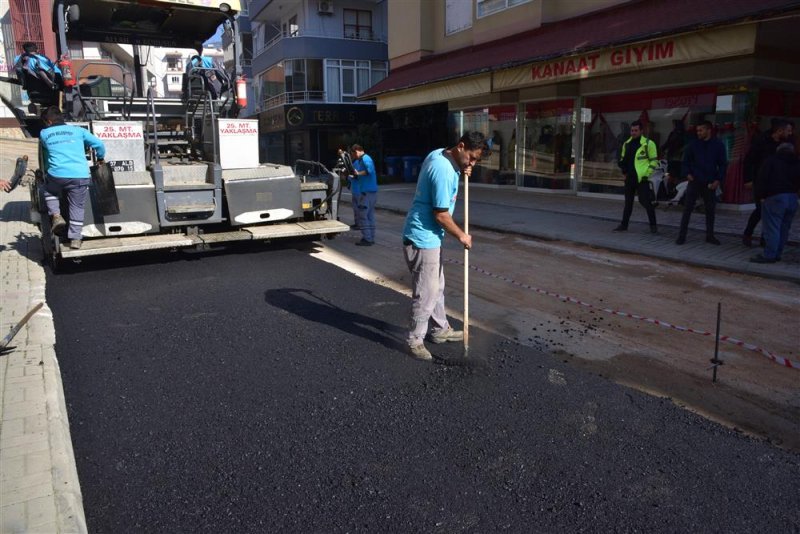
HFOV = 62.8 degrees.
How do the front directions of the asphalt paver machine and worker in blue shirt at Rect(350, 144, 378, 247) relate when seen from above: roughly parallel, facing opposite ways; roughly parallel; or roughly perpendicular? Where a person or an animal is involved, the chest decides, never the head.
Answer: roughly perpendicular

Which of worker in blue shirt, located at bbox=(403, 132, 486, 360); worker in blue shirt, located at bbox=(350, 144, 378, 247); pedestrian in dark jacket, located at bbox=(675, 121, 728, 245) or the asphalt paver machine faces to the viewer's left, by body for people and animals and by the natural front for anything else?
worker in blue shirt, located at bbox=(350, 144, 378, 247)

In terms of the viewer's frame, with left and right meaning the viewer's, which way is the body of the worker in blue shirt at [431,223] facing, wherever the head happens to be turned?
facing to the right of the viewer

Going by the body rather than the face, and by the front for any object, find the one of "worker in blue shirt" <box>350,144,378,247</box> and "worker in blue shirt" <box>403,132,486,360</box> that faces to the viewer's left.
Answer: "worker in blue shirt" <box>350,144,378,247</box>

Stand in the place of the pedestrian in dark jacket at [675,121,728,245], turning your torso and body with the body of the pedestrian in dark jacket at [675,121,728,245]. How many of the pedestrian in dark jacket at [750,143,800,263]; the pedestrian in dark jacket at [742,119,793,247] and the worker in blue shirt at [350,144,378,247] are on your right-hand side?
1

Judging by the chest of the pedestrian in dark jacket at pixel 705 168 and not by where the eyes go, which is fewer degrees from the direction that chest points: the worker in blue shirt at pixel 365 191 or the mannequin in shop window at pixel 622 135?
the worker in blue shirt

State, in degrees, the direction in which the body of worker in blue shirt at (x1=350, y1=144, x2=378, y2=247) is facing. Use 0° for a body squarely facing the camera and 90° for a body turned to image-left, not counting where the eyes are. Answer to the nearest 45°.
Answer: approximately 90°

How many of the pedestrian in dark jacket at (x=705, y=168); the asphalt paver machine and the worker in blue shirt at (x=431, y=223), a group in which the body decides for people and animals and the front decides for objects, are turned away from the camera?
1

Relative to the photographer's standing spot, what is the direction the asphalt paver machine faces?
facing away from the viewer

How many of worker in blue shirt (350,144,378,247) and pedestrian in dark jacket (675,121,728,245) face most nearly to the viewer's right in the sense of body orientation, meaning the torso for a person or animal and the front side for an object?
0
